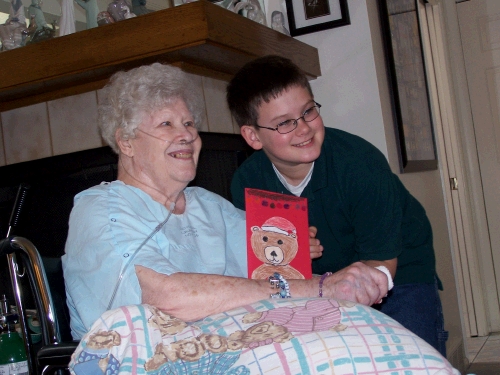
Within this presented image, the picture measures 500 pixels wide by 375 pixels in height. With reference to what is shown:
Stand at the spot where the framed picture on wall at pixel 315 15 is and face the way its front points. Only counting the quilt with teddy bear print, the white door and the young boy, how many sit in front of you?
2

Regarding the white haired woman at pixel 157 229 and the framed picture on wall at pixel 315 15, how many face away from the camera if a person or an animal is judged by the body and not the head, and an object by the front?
0

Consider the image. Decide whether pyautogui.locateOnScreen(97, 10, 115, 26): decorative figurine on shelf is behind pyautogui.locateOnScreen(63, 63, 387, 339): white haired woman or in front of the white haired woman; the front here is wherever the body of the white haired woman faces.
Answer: behind

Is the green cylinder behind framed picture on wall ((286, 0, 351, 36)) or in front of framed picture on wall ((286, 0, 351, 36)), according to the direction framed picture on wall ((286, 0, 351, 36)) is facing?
in front

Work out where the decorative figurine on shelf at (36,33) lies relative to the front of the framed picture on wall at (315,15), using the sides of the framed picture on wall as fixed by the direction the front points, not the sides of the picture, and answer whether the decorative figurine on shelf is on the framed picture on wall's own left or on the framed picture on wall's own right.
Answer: on the framed picture on wall's own right

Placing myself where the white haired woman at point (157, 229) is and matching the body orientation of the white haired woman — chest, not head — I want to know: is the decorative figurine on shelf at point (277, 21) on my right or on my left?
on my left

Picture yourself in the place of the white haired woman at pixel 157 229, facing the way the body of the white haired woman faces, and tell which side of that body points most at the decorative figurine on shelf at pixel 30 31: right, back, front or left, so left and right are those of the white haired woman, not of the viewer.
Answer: back

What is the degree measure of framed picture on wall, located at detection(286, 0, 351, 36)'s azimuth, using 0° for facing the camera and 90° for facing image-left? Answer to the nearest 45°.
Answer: approximately 0°

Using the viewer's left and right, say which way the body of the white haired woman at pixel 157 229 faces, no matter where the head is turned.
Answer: facing the viewer and to the right of the viewer

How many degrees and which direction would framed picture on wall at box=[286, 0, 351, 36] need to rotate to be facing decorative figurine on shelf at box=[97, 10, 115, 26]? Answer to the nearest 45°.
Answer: approximately 45° to its right
